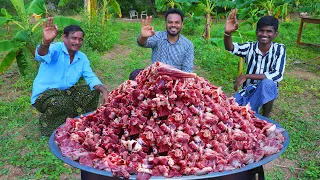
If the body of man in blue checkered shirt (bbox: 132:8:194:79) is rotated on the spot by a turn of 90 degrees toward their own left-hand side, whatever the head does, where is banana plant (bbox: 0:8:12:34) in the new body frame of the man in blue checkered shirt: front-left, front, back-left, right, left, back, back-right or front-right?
back-left

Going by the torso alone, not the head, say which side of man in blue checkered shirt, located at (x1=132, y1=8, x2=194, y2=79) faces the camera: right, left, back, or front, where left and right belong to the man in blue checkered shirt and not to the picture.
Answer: front

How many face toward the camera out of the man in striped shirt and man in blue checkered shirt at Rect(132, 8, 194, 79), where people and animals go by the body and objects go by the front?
2

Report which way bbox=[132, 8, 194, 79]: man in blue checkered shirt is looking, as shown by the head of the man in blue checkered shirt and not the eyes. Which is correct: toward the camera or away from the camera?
toward the camera

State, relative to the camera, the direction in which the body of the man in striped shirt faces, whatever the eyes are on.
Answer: toward the camera

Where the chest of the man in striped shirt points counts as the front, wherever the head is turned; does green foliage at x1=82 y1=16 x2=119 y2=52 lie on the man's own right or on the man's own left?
on the man's own right

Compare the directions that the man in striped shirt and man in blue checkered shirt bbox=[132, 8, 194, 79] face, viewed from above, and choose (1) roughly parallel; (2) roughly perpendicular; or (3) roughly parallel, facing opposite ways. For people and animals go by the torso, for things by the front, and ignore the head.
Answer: roughly parallel

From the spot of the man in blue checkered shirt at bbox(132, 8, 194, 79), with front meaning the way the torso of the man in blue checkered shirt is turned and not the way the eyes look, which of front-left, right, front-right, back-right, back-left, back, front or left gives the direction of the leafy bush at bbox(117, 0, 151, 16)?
back

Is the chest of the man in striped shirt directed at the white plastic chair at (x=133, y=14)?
no

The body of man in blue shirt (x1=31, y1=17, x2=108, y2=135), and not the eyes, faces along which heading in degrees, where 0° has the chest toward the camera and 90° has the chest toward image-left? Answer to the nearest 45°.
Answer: approximately 315°

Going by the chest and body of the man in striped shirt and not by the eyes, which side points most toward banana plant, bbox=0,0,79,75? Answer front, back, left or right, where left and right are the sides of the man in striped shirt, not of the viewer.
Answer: right

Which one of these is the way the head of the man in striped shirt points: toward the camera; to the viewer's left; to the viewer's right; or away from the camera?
toward the camera

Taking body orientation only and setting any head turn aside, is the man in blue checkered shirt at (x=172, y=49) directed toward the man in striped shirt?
no

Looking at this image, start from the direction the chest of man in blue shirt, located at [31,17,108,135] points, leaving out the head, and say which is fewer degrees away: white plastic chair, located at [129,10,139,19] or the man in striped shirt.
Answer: the man in striped shirt

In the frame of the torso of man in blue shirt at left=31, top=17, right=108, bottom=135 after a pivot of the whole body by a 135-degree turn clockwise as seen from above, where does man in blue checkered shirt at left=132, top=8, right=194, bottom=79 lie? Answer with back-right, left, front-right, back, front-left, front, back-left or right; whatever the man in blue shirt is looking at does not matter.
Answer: back

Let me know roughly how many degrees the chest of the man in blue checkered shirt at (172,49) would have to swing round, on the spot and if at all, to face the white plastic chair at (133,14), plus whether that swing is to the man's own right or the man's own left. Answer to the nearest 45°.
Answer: approximately 180°
